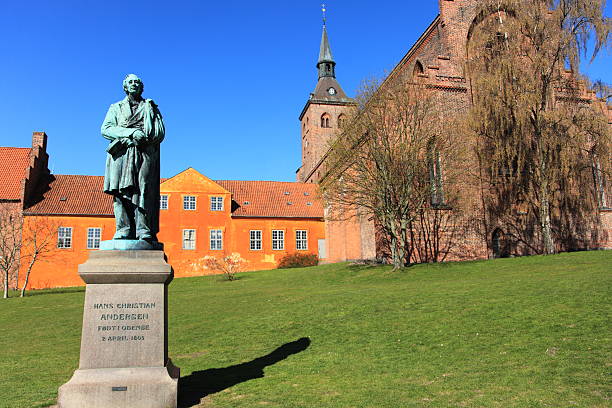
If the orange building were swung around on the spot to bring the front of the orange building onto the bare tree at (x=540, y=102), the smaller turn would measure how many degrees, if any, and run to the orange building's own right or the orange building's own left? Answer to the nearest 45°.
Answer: approximately 45° to the orange building's own left

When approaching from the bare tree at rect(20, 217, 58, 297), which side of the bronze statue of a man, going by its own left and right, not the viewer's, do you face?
back

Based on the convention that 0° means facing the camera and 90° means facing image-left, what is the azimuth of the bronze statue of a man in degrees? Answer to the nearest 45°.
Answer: approximately 0°

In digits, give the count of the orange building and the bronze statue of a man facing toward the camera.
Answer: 2

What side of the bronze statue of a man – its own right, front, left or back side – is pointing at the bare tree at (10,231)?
back

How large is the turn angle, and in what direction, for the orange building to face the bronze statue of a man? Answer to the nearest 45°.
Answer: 0° — it already faces it

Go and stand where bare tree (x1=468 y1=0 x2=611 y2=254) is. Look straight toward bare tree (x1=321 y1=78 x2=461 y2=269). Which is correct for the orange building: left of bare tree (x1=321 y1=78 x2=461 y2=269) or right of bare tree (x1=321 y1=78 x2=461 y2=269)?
right

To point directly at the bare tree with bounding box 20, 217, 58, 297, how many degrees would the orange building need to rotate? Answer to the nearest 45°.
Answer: approximately 90° to its right

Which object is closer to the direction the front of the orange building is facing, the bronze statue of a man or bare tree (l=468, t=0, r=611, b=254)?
the bronze statue of a man
